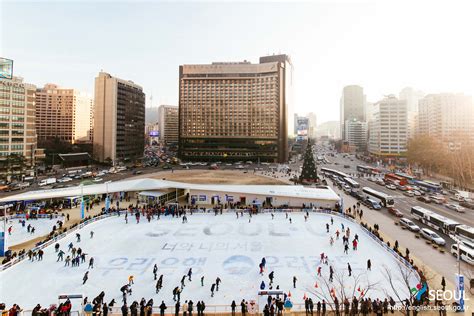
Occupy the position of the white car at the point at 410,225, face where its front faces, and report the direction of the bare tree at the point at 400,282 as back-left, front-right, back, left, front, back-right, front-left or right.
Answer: front-right
